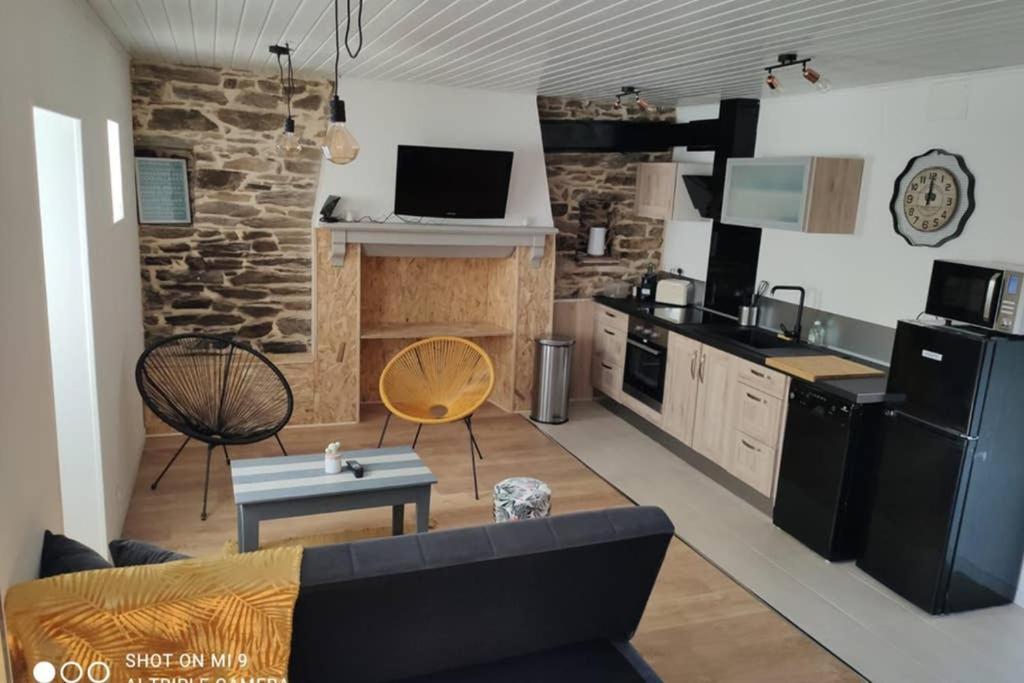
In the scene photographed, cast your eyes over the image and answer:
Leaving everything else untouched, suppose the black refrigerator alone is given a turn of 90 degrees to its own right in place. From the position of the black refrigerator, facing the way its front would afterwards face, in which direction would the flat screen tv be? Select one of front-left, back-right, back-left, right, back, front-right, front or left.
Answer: front-left

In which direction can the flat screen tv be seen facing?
toward the camera

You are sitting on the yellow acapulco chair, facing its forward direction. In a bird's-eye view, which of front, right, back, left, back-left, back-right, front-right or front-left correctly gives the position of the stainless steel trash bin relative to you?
back

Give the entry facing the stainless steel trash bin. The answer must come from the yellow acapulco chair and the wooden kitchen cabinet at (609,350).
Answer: the wooden kitchen cabinet

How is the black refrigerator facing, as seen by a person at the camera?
facing the viewer and to the left of the viewer

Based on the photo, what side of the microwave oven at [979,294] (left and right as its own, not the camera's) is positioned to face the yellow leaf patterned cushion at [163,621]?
front

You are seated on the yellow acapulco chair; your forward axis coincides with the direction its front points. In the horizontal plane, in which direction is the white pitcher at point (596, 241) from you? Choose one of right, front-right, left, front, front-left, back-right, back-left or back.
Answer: back

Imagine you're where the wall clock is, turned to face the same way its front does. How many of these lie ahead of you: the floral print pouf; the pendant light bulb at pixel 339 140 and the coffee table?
3

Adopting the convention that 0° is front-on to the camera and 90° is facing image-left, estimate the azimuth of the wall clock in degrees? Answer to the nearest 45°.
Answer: approximately 45°
